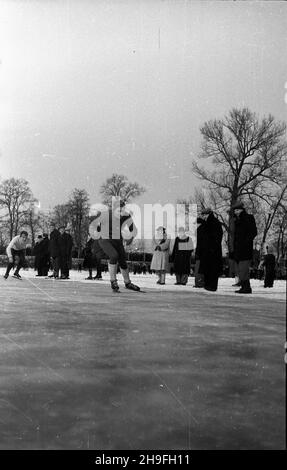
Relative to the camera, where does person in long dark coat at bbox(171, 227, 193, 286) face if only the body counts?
toward the camera

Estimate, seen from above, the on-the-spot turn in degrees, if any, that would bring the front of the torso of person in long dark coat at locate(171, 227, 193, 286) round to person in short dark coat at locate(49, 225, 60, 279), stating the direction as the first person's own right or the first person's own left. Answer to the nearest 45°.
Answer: approximately 135° to the first person's own right

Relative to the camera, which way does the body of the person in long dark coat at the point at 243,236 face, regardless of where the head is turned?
to the viewer's left

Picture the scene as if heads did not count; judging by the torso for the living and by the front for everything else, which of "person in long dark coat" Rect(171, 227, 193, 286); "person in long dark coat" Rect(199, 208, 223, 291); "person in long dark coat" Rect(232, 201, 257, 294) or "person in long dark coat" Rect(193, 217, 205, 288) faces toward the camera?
"person in long dark coat" Rect(171, 227, 193, 286)
